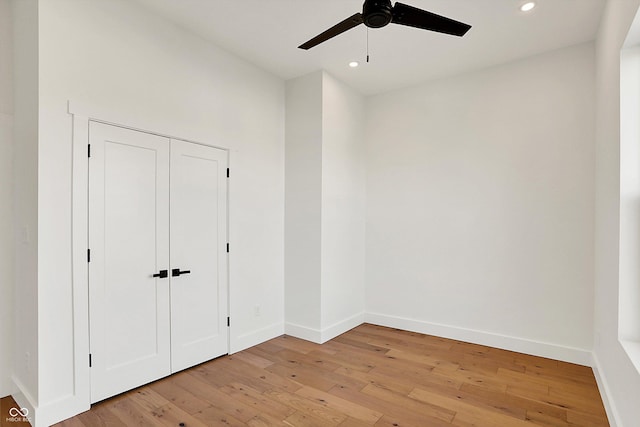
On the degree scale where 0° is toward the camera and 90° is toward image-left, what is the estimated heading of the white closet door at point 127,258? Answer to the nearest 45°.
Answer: approximately 315°

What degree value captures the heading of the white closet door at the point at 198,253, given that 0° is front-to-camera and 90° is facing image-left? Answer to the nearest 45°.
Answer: approximately 315°

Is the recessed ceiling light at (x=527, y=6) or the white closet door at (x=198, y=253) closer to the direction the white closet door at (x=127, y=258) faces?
the recessed ceiling light

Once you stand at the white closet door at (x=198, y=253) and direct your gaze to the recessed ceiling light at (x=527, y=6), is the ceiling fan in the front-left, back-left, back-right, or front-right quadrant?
front-right

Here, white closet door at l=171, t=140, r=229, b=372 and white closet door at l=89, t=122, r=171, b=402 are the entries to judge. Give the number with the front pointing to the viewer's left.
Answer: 0

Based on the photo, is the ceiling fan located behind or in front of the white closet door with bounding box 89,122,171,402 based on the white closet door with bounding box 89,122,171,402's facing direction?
in front

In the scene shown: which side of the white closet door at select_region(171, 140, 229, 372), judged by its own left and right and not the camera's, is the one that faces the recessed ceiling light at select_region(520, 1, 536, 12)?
front

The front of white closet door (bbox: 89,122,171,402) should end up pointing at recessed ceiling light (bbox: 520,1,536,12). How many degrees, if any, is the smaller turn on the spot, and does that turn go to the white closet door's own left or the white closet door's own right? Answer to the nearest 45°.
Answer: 0° — it already faces it

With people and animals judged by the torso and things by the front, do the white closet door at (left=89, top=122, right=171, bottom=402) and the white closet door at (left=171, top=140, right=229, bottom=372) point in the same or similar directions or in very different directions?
same or similar directions

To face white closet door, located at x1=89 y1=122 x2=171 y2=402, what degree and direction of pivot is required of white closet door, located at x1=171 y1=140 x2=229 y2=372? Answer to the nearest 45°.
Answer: approximately 90° to its right

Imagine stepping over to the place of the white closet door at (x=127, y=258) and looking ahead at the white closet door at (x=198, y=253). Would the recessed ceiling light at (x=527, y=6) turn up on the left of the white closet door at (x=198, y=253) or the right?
right

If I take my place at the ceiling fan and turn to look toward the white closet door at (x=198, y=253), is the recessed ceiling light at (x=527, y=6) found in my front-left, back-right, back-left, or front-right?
back-right
